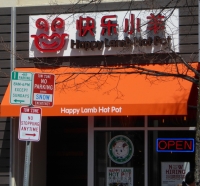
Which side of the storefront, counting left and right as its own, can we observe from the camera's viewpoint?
front

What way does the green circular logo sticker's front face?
toward the camera

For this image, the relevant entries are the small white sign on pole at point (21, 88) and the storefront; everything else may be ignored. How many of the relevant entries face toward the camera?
2

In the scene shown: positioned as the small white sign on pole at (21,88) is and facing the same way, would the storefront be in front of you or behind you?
behind

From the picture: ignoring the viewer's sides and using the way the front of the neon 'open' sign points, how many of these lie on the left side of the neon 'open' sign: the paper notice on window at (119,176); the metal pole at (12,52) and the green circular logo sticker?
0

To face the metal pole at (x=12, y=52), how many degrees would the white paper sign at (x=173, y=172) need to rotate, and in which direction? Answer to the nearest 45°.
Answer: approximately 90° to its right

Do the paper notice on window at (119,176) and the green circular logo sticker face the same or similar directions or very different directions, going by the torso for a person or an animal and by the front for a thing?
same or similar directions

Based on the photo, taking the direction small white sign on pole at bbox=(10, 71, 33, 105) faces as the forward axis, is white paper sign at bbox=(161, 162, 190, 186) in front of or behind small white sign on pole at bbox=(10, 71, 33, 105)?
behind

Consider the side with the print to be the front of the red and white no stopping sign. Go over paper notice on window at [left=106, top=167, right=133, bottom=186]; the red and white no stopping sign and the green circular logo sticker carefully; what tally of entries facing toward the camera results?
3

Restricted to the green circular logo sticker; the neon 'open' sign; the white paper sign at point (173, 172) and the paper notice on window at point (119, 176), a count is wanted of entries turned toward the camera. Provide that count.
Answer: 4

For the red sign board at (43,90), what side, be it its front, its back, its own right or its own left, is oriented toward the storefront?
back

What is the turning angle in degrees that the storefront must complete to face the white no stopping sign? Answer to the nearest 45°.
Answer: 0° — it already faces it

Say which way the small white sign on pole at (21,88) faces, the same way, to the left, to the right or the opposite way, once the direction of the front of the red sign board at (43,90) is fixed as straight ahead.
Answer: the same way

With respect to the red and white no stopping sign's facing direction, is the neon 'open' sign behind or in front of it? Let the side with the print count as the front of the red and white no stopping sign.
behind

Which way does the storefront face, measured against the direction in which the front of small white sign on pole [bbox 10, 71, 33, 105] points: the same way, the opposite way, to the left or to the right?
the same way

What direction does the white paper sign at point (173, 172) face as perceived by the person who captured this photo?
facing the viewer

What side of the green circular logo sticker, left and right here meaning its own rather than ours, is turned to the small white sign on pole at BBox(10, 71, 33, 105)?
front

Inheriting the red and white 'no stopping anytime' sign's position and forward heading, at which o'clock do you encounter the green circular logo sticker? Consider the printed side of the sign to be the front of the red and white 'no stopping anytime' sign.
The green circular logo sticker is roughly at 7 o'clock from the red and white 'no stopping anytime' sign.
